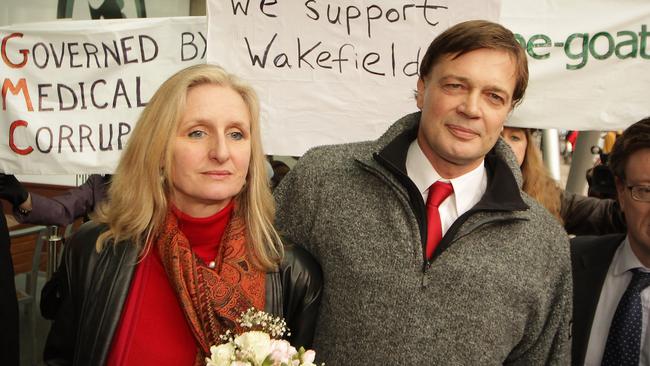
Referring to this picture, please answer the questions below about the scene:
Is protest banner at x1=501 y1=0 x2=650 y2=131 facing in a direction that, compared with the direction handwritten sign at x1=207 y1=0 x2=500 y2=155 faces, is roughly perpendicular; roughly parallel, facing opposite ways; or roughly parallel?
roughly parallel

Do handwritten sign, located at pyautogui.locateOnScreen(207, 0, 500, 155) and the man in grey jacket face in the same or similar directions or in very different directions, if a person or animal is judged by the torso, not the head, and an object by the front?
same or similar directions

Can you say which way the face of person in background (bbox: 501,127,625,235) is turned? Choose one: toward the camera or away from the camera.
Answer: toward the camera

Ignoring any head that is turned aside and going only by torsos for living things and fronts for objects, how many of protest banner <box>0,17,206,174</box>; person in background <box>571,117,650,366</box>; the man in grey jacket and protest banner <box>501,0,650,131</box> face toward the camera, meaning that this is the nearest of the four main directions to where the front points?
4

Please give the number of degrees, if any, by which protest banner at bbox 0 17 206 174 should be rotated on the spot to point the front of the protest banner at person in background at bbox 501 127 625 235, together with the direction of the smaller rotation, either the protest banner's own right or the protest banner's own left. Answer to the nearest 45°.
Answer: approximately 45° to the protest banner's own left

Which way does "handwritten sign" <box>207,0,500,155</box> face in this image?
toward the camera

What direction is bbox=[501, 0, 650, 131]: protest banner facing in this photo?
toward the camera

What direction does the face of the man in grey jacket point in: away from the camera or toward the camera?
toward the camera

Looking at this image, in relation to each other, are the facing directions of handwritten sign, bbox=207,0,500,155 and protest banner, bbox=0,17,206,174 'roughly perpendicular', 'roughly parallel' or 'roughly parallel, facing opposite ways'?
roughly parallel

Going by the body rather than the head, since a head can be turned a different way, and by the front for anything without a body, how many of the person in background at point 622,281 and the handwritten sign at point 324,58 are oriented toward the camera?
2

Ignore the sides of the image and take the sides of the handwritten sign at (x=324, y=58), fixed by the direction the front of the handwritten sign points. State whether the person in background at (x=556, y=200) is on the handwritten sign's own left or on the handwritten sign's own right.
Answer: on the handwritten sign's own left
